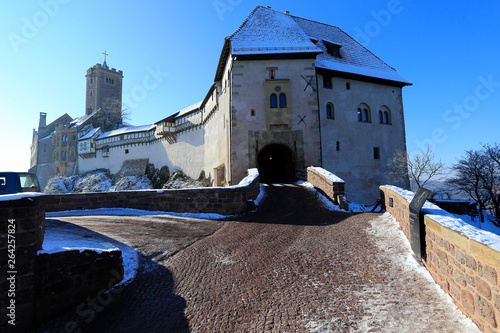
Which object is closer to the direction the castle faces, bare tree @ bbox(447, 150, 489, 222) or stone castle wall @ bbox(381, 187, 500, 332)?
the stone castle wall

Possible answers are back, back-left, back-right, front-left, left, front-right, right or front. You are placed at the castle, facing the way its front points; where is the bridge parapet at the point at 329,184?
front

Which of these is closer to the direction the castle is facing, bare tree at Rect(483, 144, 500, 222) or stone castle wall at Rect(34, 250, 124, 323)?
the stone castle wall

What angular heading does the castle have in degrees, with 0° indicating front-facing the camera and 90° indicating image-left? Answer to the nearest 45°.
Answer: approximately 0°

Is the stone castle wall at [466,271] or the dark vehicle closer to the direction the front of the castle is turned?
the stone castle wall

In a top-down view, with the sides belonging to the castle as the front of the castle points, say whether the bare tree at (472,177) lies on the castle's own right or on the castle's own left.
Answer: on the castle's own left

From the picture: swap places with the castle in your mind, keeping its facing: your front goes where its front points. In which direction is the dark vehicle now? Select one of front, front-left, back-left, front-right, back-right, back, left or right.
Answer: front-right

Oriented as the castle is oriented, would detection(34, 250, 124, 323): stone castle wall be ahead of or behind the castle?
ahead

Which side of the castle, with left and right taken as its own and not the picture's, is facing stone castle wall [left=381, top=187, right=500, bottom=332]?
front

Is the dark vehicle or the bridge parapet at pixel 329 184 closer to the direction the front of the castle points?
the bridge parapet
